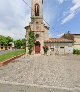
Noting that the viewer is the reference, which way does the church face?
facing the viewer

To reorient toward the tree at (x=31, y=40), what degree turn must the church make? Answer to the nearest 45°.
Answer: approximately 45° to its right
